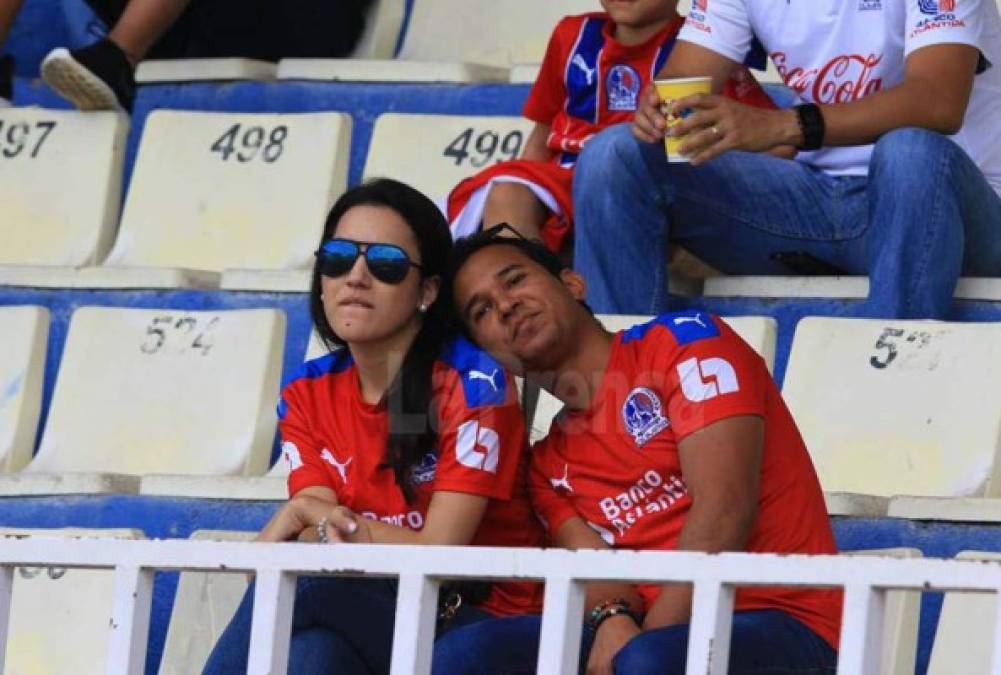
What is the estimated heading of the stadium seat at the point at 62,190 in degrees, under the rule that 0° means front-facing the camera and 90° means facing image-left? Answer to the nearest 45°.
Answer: approximately 0°

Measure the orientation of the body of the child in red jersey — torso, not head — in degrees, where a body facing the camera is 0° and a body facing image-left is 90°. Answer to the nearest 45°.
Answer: approximately 45°

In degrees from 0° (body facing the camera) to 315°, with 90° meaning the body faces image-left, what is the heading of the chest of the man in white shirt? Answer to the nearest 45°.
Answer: approximately 45°

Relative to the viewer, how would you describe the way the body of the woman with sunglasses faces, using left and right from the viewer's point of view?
facing the viewer and to the left of the viewer

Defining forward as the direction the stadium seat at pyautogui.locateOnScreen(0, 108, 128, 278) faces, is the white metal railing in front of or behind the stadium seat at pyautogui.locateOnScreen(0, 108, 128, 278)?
in front

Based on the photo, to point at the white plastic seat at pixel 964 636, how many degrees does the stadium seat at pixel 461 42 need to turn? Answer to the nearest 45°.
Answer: approximately 45° to its left

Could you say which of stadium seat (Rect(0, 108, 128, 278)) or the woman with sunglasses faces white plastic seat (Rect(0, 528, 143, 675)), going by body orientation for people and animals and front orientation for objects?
the stadium seat

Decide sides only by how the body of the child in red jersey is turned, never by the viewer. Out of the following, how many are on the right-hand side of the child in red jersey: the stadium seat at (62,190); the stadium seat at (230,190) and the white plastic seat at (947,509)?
2

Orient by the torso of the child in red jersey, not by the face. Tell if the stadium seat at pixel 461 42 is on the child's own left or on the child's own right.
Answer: on the child's own right
